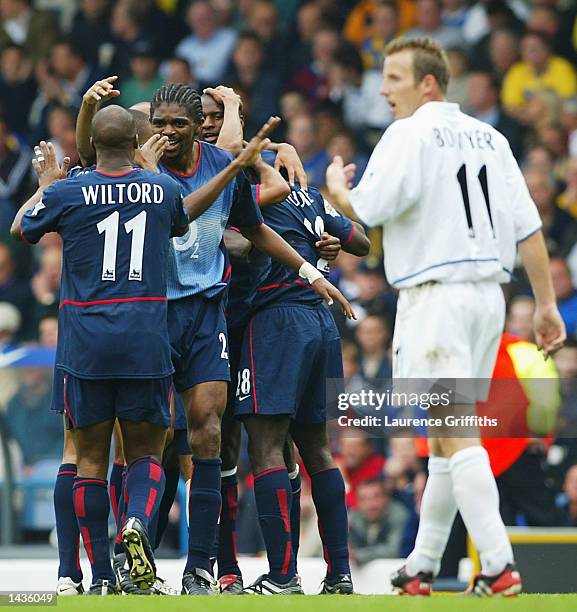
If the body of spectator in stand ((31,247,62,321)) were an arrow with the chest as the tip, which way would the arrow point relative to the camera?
toward the camera

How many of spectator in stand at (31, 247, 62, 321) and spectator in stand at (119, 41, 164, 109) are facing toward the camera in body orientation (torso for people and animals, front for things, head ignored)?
2

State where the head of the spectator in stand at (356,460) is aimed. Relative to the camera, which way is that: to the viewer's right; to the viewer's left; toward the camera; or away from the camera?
toward the camera

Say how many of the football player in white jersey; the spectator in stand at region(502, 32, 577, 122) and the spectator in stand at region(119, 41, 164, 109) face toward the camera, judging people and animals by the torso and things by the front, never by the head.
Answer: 2

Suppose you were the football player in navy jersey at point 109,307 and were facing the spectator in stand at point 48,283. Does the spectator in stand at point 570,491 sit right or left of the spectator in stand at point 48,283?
right

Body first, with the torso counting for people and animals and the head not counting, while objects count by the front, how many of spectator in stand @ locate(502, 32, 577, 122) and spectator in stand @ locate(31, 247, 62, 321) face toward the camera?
2

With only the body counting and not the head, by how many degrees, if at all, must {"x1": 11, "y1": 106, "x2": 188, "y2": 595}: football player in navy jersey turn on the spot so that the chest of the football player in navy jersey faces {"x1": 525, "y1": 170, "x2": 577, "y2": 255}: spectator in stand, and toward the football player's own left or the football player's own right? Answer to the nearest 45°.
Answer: approximately 45° to the football player's own right

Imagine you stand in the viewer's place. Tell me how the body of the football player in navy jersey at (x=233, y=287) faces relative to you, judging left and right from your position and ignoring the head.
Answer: facing the viewer

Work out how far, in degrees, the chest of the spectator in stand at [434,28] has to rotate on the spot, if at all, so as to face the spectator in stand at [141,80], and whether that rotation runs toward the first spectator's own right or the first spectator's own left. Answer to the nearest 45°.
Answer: approximately 90° to the first spectator's own right

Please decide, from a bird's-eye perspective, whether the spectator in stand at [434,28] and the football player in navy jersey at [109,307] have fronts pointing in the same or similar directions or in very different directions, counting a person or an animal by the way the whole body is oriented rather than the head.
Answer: very different directions

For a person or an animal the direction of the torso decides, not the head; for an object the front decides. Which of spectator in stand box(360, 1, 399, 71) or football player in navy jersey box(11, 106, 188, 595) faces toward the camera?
the spectator in stand

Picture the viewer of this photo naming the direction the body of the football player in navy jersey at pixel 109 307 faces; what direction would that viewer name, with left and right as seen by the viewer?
facing away from the viewer

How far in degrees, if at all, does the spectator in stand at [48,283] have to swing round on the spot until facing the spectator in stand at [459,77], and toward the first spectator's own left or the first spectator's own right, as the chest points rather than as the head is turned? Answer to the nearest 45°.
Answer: approximately 90° to the first spectator's own left

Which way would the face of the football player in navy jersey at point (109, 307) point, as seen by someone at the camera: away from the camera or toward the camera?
away from the camera

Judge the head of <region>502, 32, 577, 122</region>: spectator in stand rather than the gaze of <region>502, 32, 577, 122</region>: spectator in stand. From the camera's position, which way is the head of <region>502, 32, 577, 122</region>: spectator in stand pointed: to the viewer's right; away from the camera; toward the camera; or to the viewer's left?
toward the camera

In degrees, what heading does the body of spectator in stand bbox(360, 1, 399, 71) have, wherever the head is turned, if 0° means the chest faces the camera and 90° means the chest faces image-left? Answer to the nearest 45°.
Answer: approximately 0°

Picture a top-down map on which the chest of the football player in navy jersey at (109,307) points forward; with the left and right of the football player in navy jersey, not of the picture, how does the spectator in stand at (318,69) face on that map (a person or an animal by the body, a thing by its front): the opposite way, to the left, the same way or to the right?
the opposite way

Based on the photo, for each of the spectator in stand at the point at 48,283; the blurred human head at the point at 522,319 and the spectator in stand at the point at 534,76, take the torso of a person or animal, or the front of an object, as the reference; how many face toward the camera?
3

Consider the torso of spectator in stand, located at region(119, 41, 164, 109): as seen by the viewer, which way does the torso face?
toward the camera
